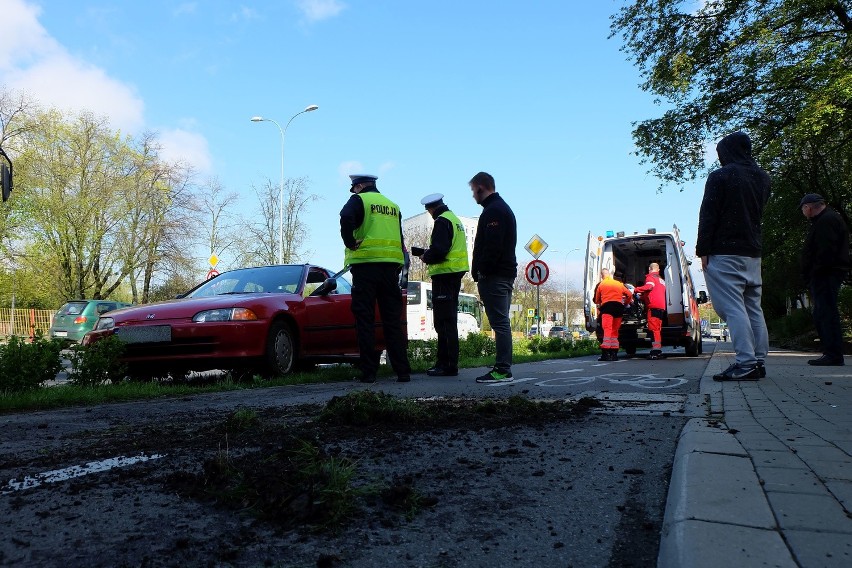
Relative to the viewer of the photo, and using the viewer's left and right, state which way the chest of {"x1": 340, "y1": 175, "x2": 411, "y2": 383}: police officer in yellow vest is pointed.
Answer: facing away from the viewer and to the left of the viewer

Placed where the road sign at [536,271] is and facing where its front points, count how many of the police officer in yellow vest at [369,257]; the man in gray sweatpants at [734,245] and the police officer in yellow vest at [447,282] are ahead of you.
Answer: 3

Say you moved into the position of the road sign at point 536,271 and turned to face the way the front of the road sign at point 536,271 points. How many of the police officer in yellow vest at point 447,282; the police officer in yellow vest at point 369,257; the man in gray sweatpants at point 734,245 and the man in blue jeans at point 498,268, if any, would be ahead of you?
4

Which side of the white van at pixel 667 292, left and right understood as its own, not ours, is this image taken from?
back

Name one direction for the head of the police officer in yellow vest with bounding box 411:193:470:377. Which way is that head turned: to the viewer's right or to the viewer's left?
to the viewer's left

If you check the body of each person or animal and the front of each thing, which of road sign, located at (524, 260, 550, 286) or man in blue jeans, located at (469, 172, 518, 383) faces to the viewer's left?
the man in blue jeans

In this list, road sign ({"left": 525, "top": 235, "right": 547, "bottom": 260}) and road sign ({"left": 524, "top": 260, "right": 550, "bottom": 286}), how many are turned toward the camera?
2

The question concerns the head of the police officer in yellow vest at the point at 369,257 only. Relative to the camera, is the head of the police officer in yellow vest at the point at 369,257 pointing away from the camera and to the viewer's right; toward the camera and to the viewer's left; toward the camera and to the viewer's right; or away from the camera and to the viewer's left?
away from the camera and to the viewer's left

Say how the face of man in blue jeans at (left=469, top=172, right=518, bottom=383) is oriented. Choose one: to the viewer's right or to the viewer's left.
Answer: to the viewer's left

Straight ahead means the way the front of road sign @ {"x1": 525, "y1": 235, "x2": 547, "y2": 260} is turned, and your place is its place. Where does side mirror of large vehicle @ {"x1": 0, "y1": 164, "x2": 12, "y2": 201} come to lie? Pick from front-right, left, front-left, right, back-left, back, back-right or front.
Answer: front-right

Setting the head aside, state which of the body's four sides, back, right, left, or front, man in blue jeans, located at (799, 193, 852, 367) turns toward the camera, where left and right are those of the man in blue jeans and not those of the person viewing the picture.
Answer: left

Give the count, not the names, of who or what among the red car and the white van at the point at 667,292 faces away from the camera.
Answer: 1
